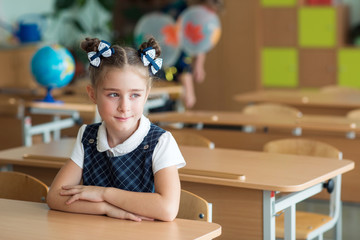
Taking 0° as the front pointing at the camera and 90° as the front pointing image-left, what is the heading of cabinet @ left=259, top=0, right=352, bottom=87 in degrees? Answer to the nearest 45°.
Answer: approximately 0°

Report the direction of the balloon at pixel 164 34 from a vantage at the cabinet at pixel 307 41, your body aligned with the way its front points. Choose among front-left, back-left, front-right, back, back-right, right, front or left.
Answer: front-right

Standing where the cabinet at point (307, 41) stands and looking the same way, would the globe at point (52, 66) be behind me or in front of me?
in front

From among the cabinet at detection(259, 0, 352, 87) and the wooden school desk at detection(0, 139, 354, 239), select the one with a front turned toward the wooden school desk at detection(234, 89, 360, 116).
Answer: the cabinet
